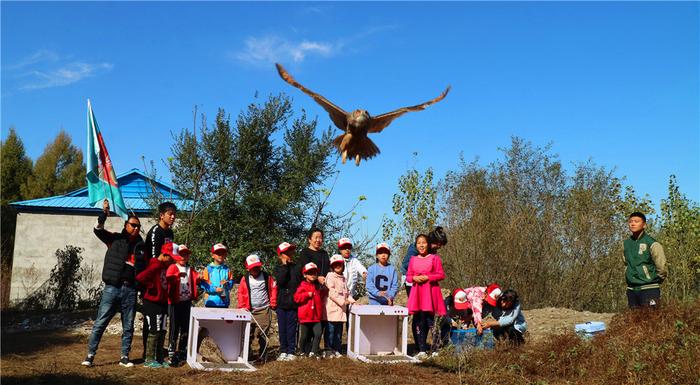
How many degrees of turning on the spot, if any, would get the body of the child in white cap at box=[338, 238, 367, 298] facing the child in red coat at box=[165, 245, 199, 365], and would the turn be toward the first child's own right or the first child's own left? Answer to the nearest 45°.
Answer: approximately 45° to the first child's own right

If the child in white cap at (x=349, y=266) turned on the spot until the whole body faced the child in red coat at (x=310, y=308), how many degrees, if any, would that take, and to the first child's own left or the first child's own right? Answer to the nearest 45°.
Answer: approximately 45° to the first child's own right

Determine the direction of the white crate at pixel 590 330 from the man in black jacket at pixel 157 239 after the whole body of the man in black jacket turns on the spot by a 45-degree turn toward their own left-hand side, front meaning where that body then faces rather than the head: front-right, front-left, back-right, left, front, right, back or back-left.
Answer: front

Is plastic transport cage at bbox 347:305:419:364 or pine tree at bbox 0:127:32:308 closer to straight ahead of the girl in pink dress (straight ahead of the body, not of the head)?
the plastic transport cage

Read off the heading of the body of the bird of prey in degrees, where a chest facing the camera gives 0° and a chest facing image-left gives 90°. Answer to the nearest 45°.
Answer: approximately 0°

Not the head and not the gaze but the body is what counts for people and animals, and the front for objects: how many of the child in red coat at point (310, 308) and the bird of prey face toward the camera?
2

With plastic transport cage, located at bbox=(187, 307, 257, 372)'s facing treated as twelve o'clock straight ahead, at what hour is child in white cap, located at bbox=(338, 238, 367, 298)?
The child in white cap is roughly at 8 o'clock from the plastic transport cage.

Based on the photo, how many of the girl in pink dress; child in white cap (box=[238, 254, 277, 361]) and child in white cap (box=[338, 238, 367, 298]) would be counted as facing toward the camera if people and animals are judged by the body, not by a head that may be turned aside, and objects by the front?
3

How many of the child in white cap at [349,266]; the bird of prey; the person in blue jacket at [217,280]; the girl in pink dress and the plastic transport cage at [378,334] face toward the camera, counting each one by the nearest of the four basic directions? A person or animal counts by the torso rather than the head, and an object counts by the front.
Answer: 5

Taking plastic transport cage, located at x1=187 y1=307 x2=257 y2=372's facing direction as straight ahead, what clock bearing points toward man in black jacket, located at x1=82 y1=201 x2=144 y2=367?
The man in black jacket is roughly at 3 o'clock from the plastic transport cage.

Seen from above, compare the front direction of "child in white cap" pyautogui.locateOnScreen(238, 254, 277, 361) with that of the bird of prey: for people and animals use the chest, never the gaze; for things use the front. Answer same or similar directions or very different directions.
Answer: same or similar directions

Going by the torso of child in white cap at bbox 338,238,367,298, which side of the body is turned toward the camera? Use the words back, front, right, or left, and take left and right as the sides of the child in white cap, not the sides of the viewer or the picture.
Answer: front

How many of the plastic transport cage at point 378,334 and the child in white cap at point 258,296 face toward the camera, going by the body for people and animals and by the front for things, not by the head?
2

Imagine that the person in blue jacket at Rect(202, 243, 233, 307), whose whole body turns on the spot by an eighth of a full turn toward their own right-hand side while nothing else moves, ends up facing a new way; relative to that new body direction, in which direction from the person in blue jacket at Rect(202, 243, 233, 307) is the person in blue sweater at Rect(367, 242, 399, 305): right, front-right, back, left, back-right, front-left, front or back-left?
back-left

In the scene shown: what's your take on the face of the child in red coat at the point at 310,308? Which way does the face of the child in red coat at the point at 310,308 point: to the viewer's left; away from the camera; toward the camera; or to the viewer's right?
toward the camera

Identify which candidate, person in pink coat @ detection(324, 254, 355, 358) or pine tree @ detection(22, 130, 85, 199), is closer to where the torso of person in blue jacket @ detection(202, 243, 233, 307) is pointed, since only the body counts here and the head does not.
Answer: the person in pink coat

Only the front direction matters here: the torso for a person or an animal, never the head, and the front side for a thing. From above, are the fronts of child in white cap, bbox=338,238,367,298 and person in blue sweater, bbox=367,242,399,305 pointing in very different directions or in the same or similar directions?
same or similar directions

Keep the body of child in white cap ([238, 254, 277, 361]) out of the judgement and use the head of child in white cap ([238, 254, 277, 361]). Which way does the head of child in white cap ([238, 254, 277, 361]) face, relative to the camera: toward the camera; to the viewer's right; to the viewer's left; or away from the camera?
toward the camera

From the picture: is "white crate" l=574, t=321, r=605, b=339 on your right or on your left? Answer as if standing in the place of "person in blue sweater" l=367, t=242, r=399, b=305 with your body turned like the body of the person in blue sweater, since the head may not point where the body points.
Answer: on your left

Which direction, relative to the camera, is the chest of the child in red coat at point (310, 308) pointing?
toward the camera
